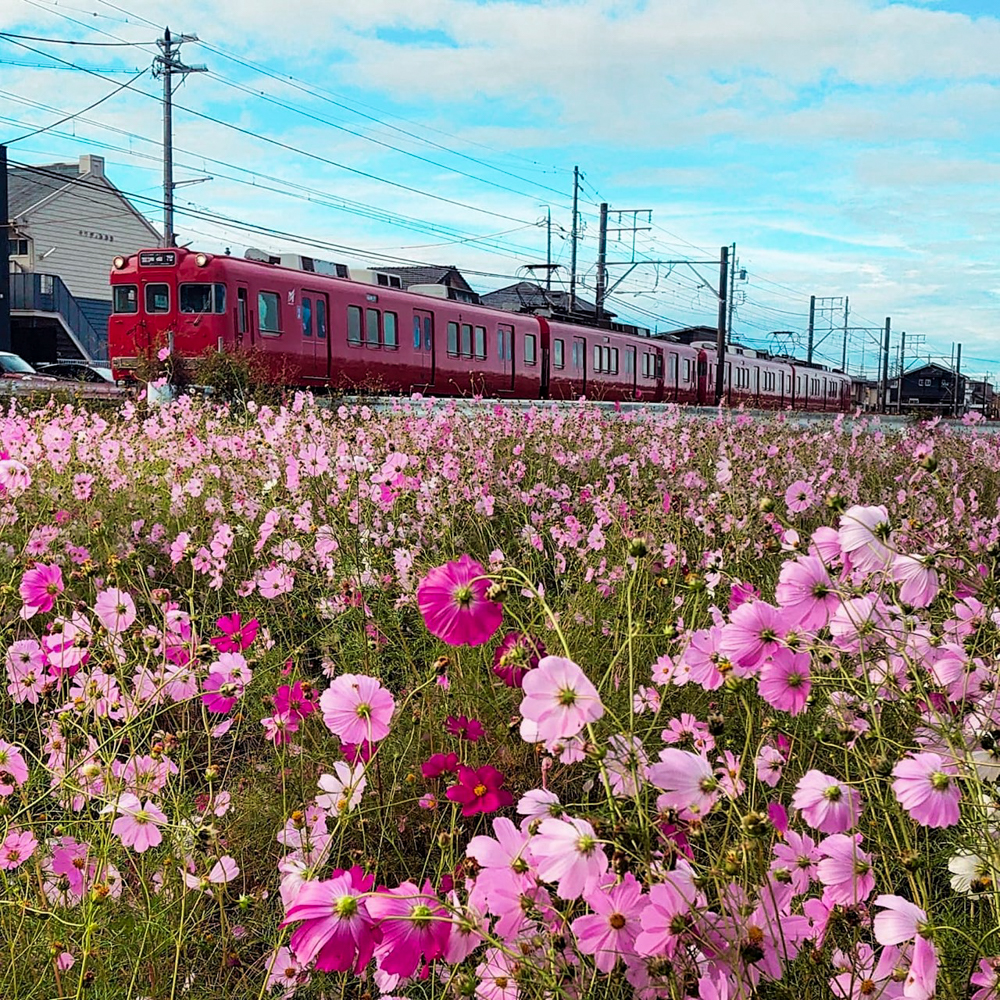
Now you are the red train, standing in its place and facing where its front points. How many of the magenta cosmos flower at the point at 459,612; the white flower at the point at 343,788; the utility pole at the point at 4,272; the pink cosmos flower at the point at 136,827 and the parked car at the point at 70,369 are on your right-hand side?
2

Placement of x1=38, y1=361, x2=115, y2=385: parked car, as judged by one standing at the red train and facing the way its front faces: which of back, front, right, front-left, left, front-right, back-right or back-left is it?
front

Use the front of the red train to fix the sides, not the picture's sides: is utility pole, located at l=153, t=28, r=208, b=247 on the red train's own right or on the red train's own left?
on the red train's own right

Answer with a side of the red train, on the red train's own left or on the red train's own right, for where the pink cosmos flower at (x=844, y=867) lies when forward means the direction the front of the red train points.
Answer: on the red train's own left

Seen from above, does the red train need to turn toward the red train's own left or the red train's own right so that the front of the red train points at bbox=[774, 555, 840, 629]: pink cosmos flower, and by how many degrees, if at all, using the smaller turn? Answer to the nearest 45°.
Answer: approximately 45° to the red train's own left

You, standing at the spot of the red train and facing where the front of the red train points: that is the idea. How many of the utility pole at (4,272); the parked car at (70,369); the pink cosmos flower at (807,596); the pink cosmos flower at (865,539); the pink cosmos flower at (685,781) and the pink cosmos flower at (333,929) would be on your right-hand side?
2

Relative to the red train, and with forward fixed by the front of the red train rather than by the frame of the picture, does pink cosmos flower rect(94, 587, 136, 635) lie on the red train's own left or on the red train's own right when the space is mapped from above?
on the red train's own left

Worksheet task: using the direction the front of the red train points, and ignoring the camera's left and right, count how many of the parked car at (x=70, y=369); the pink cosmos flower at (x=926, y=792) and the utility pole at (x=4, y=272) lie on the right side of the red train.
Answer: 2

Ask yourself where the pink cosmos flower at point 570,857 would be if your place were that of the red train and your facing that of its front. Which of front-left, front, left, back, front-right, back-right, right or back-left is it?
front-left

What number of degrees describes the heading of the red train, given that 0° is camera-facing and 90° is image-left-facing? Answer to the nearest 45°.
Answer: approximately 45°

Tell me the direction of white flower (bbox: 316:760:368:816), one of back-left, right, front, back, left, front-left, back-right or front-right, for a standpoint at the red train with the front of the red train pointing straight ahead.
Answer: front-left

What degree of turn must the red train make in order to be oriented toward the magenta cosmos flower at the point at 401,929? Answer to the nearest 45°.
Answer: approximately 45° to its left

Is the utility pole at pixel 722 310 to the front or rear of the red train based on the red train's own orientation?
to the rear
